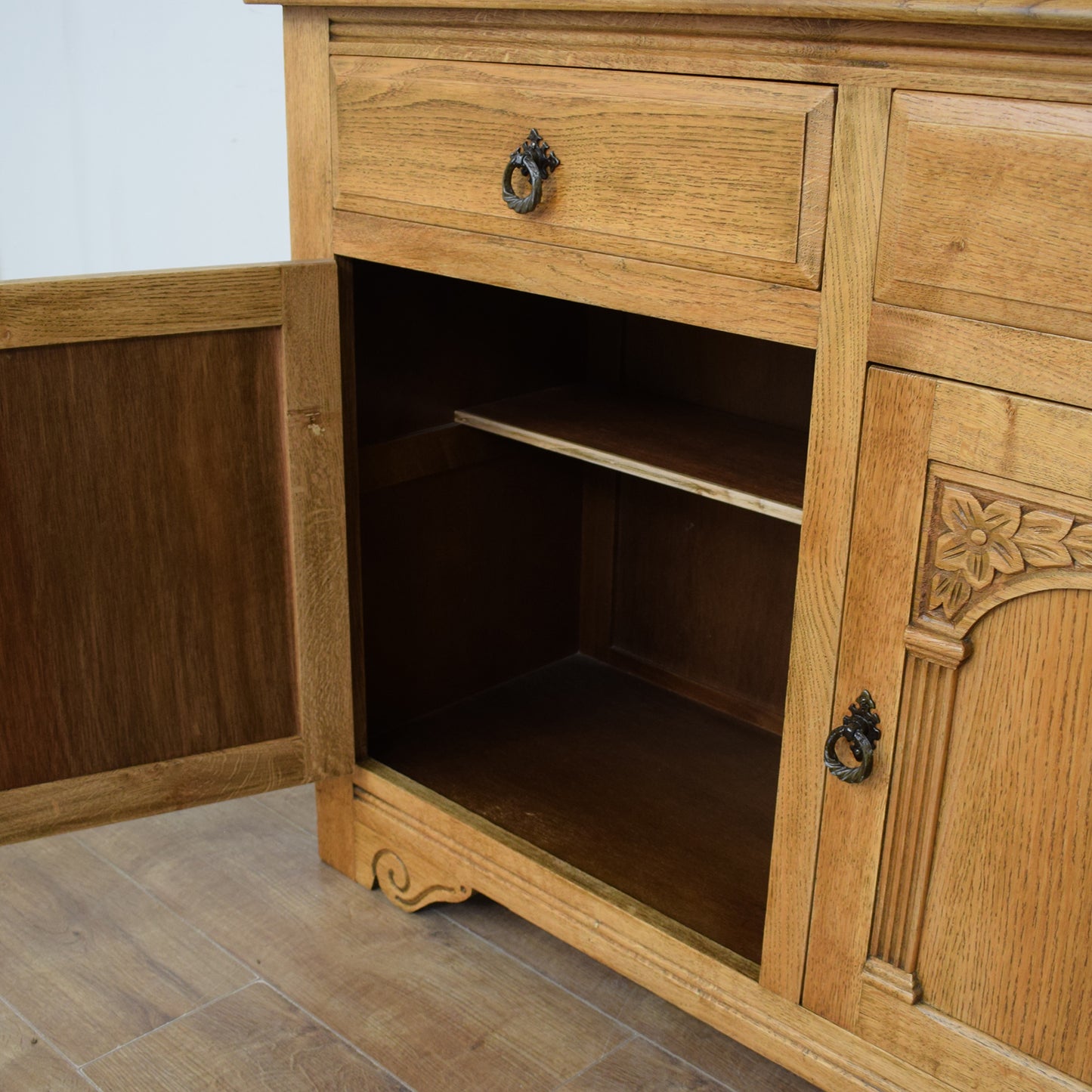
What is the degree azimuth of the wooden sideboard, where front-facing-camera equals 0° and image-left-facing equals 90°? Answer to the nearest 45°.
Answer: approximately 45°
